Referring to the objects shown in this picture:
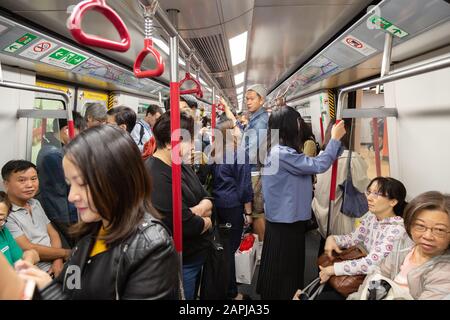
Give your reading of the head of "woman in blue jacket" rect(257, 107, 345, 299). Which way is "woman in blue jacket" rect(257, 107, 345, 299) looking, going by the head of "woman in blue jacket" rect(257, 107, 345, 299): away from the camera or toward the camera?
away from the camera

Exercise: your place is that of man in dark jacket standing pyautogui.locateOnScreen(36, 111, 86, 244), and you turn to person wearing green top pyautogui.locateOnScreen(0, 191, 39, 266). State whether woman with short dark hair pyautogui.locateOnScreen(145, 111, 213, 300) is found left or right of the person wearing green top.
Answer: left

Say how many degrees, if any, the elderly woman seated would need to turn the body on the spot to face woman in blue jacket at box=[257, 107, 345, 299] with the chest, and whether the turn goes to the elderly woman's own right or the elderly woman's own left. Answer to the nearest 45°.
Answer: approximately 90° to the elderly woman's own right

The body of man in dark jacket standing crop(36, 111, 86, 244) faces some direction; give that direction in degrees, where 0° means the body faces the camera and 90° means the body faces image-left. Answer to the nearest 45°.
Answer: approximately 270°

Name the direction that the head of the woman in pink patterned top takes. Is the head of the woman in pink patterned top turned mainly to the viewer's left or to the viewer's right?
to the viewer's left

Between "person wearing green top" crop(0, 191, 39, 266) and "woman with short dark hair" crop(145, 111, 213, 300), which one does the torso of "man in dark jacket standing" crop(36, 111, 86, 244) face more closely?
the woman with short dark hair
